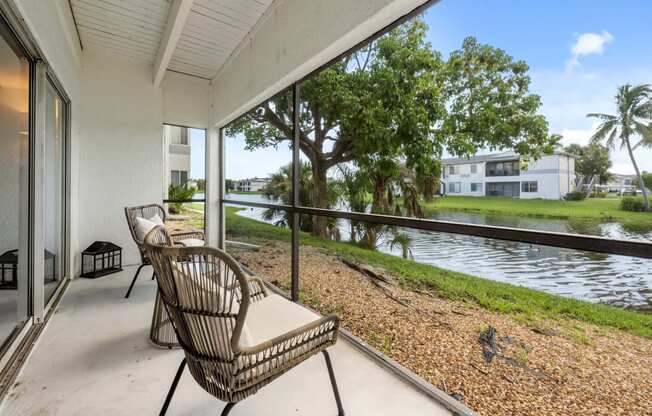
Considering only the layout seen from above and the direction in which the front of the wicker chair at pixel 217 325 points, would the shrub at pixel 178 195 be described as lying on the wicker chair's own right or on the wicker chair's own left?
on the wicker chair's own left
